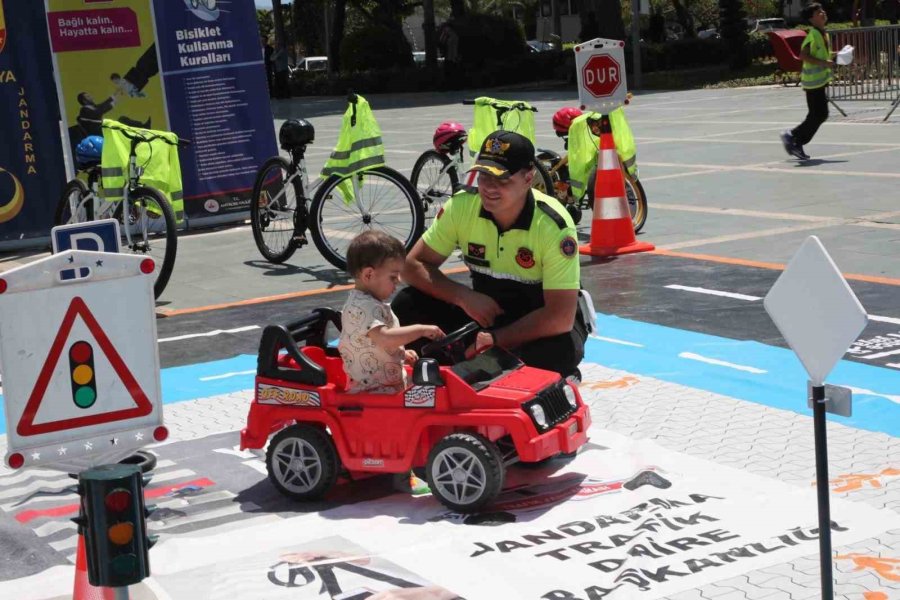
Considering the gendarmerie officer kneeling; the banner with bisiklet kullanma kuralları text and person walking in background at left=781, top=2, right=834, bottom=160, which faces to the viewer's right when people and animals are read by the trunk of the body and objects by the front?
the person walking in background

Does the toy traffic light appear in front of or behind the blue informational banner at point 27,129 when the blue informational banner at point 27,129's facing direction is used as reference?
in front

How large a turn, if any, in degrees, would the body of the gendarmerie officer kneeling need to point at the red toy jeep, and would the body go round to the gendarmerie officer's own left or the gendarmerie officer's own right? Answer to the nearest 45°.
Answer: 0° — they already face it

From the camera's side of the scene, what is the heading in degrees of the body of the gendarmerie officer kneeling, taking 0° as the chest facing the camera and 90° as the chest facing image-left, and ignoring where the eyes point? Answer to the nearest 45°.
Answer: approximately 45°

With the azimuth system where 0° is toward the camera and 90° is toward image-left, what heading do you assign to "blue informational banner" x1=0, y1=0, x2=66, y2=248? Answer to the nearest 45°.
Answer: approximately 0°

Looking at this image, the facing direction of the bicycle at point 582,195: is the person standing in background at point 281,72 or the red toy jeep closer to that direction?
the red toy jeep

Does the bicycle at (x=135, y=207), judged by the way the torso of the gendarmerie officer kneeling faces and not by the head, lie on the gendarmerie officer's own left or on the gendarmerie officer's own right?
on the gendarmerie officer's own right

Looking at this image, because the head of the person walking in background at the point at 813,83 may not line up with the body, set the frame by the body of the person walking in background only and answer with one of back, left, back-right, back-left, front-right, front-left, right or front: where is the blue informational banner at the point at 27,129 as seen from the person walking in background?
back-right
